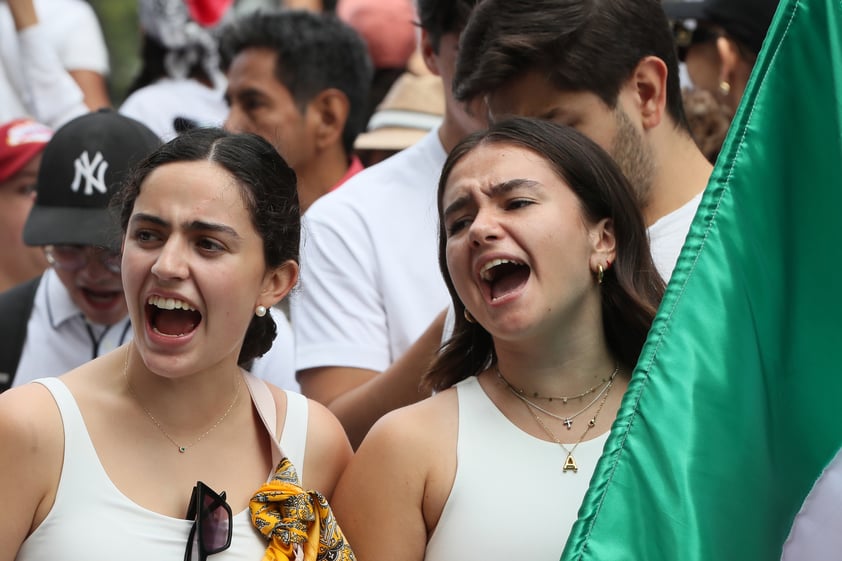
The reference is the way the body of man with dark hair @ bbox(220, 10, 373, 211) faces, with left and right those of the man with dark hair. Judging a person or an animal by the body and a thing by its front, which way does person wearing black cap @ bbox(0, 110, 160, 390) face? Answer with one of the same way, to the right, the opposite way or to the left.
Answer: to the left

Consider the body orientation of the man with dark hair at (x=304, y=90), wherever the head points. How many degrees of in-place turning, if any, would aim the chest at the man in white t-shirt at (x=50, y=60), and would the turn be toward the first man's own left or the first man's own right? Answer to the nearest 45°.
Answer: approximately 45° to the first man's own right

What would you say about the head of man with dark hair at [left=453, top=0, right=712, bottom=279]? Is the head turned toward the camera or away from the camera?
toward the camera

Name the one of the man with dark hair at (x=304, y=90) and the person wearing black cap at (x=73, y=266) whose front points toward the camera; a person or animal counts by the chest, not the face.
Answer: the person wearing black cap

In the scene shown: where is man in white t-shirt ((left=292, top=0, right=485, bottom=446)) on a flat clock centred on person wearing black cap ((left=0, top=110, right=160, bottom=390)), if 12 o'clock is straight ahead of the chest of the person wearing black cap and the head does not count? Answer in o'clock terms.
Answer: The man in white t-shirt is roughly at 10 o'clock from the person wearing black cap.

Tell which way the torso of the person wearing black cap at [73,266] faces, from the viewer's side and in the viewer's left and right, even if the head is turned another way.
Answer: facing the viewer

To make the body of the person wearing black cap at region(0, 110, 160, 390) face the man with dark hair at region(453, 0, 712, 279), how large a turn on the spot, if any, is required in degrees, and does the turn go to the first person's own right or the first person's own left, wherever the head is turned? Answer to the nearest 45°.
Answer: approximately 45° to the first person's own left

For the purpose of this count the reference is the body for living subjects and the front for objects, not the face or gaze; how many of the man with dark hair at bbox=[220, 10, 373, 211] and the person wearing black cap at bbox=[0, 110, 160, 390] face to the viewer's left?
1

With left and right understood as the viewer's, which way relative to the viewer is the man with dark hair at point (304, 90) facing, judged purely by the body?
facing to the left of the viewer

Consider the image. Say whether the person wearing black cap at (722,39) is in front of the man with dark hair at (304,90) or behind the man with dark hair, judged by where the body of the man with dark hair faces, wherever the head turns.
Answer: behind

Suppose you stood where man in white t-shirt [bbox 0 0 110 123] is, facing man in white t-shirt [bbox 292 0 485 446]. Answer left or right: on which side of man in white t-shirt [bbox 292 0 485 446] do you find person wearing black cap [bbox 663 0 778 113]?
left

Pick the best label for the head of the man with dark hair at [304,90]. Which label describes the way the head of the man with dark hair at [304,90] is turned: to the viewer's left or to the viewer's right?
to the viewer's left

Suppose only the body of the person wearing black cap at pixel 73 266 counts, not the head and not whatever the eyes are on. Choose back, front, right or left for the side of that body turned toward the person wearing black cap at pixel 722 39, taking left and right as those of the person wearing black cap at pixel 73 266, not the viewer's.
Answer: left
